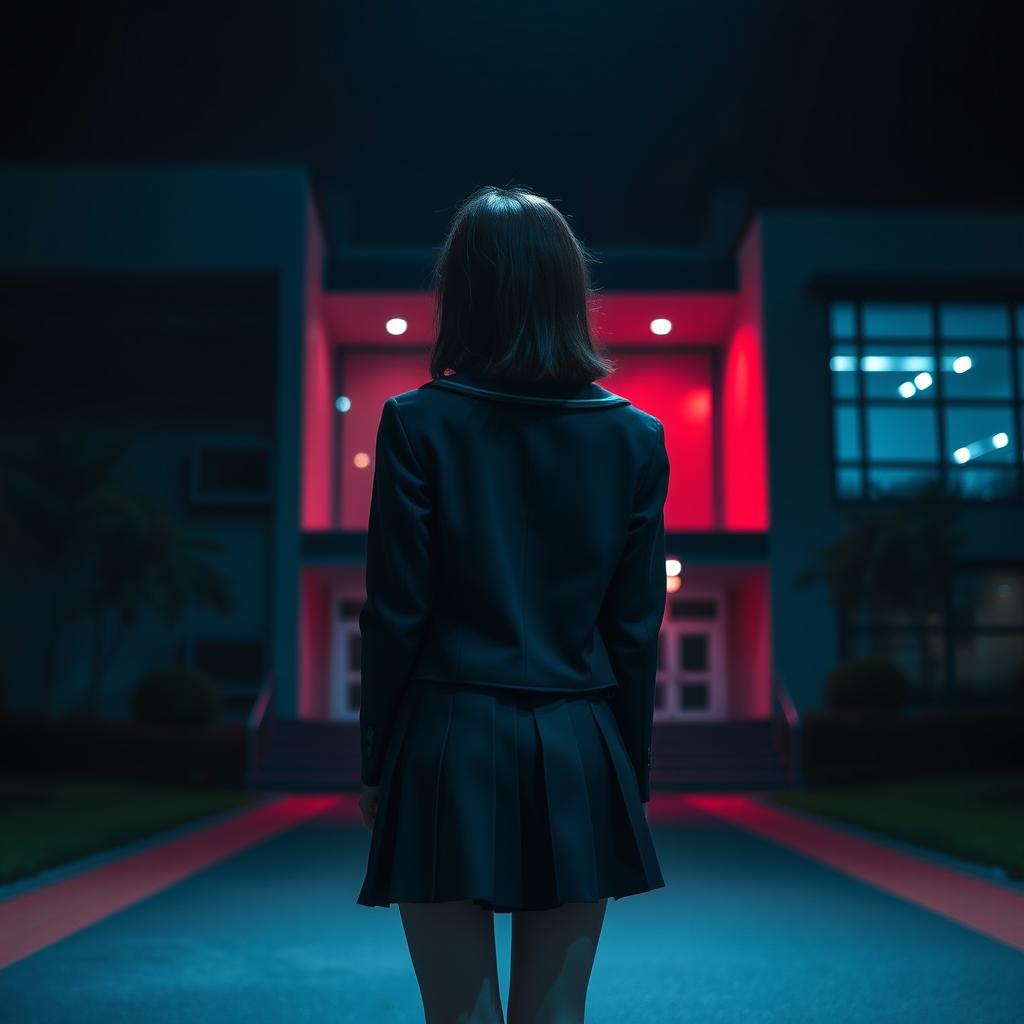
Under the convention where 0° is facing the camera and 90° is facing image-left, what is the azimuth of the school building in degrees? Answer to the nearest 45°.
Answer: approximately 0°

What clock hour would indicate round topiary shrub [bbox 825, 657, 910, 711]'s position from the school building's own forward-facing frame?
The round topiary shrub is roughly at 10 o'clock from the school building.

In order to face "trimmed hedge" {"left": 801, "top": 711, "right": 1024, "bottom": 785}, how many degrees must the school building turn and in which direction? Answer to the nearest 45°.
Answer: approximately 45° to its left
